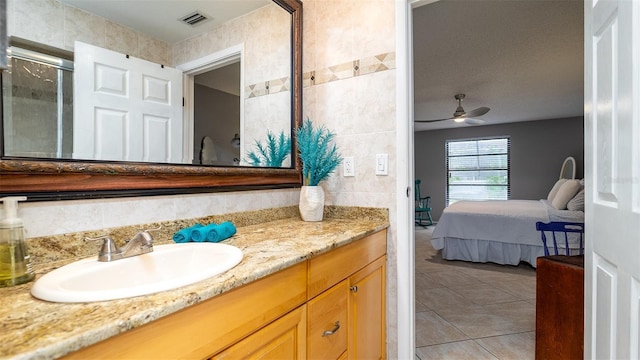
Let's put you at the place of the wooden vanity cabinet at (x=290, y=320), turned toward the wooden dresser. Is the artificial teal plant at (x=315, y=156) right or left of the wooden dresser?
left

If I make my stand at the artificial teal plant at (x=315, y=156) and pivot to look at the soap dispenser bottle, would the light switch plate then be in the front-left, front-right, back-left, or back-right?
back-left

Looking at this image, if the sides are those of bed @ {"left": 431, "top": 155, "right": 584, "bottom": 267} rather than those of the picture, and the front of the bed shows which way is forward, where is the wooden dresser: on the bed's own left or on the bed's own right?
on the bed's own left

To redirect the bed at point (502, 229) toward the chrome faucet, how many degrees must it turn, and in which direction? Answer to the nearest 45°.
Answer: approximately 90° to its left

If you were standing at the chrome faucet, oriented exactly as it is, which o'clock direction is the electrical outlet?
The electrical outlet is roughly at 10 o'clock from the chrome faucet.

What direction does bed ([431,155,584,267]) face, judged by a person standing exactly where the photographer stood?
facing to the left of the viewer

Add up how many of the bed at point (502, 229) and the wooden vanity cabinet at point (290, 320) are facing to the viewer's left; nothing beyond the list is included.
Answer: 1

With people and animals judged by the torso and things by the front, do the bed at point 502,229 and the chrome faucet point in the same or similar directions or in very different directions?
very different directions

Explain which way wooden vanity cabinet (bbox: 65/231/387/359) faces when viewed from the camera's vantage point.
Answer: facing the viewer and to the right of the viewer

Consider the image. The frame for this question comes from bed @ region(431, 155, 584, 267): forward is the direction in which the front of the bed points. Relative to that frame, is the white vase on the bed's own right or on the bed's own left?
on the bed's own left
